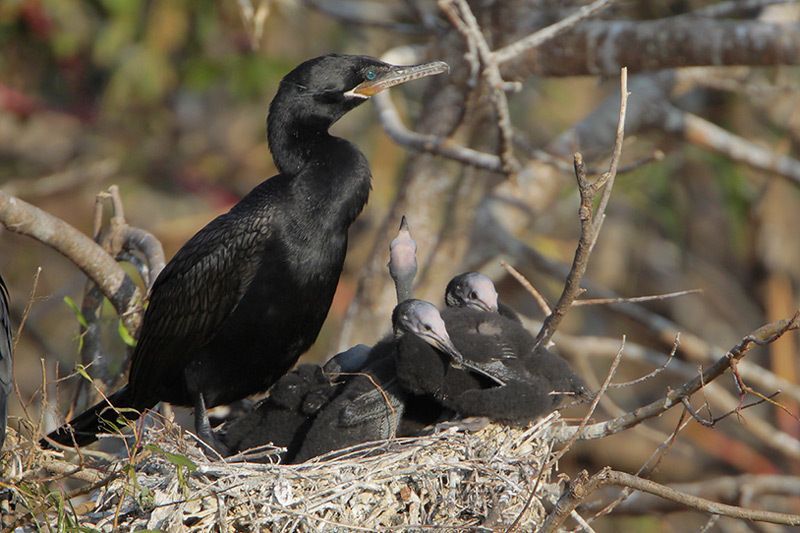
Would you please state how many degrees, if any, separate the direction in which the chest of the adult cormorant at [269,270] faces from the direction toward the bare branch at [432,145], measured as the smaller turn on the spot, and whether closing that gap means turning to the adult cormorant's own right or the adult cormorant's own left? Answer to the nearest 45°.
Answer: approximately 45° to the adult cormorant's own left

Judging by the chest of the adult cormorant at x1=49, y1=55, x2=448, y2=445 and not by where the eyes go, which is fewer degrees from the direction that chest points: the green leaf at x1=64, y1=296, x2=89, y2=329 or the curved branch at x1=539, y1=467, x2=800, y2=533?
the curved branch

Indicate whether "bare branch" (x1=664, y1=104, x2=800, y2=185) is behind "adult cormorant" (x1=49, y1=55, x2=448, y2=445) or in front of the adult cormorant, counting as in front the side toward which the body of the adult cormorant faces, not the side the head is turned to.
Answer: in front

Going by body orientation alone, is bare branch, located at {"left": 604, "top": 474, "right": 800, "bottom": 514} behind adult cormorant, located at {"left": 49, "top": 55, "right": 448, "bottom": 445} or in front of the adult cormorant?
in front

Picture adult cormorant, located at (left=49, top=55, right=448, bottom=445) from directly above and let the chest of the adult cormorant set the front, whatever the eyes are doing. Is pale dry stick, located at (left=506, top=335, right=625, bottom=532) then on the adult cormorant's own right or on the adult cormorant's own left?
on the adult cormorant's own right

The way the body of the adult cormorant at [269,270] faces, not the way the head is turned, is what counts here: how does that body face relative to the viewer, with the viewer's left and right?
facing to the right of the viewer

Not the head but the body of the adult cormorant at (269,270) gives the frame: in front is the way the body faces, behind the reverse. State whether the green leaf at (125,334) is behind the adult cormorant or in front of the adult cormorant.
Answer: behind

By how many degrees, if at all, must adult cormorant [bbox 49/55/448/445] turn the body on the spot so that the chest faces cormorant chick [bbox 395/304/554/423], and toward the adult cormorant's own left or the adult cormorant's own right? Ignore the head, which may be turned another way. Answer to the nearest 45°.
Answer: approximately 45° to the adult cormorant's own right

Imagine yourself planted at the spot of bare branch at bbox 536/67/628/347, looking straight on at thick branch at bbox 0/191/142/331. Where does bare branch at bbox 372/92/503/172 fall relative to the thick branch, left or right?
right
